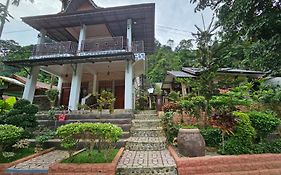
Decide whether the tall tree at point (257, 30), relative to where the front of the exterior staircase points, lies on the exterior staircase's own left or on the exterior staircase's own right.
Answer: on the exterior staircase's own left

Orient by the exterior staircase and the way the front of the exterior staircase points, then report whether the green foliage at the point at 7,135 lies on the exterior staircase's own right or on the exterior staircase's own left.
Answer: on the exterior staircase's own right

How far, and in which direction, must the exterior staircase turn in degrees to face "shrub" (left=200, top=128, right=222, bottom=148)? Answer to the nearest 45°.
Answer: approximately 90° to its left

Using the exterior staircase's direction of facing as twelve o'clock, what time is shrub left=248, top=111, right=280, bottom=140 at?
The shrub is roughly at 9 o'clock from the exterior staircase.

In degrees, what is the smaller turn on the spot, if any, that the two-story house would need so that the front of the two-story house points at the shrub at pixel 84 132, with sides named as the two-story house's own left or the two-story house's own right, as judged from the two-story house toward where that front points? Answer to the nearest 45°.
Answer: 0° — it already faces it

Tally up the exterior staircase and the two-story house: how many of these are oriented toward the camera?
2

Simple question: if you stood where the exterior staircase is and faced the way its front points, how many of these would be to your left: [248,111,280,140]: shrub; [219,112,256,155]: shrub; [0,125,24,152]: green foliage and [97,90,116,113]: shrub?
2

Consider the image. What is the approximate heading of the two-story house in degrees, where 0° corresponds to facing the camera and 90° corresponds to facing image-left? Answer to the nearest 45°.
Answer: approximately 0°

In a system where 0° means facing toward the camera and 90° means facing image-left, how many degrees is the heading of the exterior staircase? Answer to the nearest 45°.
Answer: approximately 0°

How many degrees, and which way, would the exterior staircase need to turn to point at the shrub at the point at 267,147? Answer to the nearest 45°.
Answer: approximately 90° to its left
